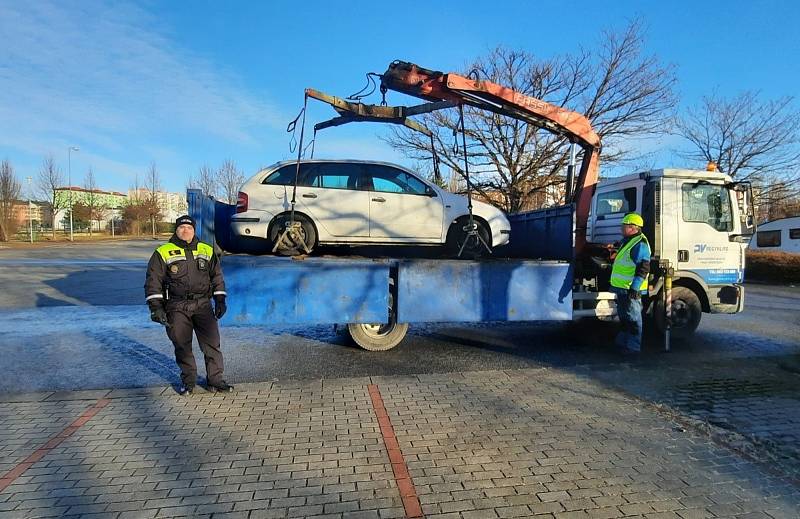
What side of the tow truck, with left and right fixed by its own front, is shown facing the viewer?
right

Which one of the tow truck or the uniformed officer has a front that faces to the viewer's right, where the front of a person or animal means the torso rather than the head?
the tow truck

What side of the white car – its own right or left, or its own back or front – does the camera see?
right

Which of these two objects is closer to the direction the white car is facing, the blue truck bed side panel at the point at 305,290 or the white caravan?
the white caravan

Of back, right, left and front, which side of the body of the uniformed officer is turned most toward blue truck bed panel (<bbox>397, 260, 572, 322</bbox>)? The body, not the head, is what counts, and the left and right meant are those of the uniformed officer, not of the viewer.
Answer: left

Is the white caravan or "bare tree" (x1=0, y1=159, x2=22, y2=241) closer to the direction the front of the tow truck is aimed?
the white caravan

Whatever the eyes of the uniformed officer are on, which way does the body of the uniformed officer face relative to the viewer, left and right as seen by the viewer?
facing the viewer
